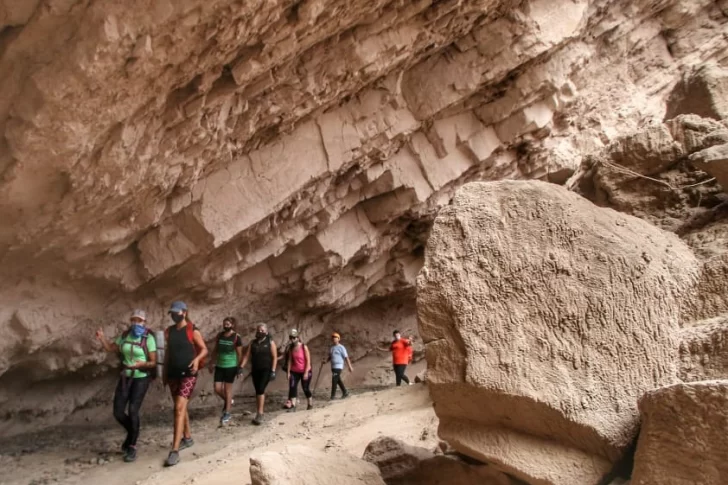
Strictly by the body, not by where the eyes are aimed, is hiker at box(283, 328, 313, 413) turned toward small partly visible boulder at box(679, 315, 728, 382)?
no

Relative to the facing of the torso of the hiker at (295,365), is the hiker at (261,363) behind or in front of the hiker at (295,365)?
in front

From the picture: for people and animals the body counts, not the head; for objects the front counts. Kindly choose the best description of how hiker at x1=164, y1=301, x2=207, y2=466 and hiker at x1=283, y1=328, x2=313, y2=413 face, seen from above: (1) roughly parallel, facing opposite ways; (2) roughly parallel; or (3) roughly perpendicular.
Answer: roughly parallel

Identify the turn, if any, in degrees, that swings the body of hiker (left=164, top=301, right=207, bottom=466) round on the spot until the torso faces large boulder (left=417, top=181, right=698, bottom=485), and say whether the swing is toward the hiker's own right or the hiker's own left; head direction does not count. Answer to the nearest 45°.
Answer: approximately 90° to the hiker's own left

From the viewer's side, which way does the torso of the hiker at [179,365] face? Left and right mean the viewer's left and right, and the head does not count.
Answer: facing the viewer and to the left of the viewer

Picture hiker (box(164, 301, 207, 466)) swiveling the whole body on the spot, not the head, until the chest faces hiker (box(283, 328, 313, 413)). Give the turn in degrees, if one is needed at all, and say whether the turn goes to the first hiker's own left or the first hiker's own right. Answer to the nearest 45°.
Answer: approximately 180°

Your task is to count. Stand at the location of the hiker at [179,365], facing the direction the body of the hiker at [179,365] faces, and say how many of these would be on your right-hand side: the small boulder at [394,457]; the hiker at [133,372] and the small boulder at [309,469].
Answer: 1

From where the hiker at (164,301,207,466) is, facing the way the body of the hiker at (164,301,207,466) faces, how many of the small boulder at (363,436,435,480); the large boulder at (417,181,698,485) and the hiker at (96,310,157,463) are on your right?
1

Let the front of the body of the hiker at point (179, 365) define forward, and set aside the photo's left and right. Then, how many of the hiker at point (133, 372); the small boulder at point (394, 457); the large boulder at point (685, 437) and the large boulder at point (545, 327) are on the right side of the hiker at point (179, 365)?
1

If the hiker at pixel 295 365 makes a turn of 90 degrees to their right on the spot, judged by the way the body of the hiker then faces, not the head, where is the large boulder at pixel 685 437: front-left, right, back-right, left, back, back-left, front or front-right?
back-left

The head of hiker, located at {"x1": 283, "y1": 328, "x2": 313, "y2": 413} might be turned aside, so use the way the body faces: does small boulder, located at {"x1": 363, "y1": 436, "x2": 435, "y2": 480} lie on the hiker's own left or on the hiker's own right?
on the hiker's own left

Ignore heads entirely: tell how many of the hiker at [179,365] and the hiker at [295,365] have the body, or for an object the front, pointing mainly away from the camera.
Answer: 0

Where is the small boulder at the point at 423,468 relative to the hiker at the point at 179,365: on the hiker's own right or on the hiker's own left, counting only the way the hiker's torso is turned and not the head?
on the hiker's own left

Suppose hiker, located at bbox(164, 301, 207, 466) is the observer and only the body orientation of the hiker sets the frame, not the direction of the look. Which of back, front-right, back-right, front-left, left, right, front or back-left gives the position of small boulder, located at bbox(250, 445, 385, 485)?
front-left

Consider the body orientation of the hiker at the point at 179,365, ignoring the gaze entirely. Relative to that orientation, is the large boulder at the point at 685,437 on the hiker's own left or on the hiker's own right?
on the hiker's own left
